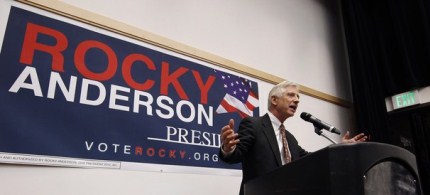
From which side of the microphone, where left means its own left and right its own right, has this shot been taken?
left

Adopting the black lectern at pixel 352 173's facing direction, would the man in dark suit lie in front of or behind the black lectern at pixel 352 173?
behind

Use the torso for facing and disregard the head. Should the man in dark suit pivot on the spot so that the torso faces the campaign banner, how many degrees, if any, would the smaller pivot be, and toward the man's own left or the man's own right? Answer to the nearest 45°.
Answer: approximately 135° to the man's own right

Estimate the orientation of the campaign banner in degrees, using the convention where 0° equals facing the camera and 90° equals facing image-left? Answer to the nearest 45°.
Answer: approximately 315°
